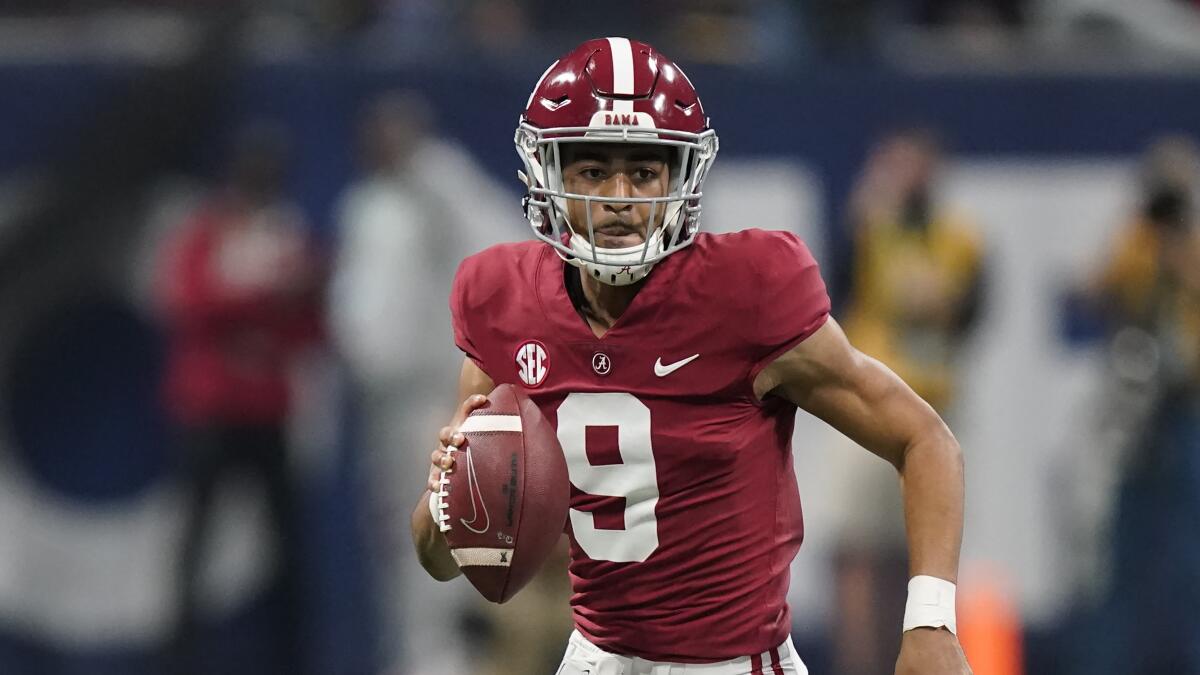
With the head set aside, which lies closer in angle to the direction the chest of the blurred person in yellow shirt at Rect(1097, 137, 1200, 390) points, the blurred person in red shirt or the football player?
the football player

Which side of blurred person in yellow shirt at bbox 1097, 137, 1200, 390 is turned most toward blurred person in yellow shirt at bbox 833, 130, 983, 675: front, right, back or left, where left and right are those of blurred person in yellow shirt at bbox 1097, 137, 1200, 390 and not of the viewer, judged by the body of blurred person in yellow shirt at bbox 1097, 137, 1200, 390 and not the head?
right

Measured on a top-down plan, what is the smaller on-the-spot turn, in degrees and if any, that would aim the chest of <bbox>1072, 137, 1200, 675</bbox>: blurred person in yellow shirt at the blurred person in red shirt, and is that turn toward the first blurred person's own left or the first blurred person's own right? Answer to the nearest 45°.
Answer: approximately 90° to the first blurred person's own right

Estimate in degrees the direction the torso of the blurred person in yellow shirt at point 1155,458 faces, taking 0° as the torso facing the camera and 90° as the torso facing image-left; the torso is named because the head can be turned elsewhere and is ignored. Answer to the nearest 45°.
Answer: approximately 0°
